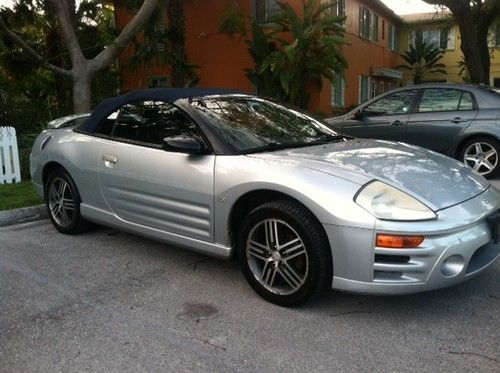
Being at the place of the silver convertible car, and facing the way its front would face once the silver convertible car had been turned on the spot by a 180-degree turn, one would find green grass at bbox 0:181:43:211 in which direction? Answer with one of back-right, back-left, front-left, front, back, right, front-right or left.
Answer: front

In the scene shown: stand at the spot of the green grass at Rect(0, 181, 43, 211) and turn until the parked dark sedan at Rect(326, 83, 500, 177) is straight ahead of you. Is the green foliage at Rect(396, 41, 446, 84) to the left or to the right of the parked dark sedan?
left

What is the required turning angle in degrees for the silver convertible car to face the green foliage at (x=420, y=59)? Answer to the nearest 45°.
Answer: approximately 135° to its left

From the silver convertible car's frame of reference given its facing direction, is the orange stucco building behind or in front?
behind

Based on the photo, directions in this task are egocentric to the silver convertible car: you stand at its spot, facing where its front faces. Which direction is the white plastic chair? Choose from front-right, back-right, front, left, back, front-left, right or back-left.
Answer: back

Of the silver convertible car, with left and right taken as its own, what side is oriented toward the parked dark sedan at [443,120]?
left

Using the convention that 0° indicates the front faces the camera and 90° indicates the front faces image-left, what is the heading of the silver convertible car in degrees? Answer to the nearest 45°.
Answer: approximately 315°
